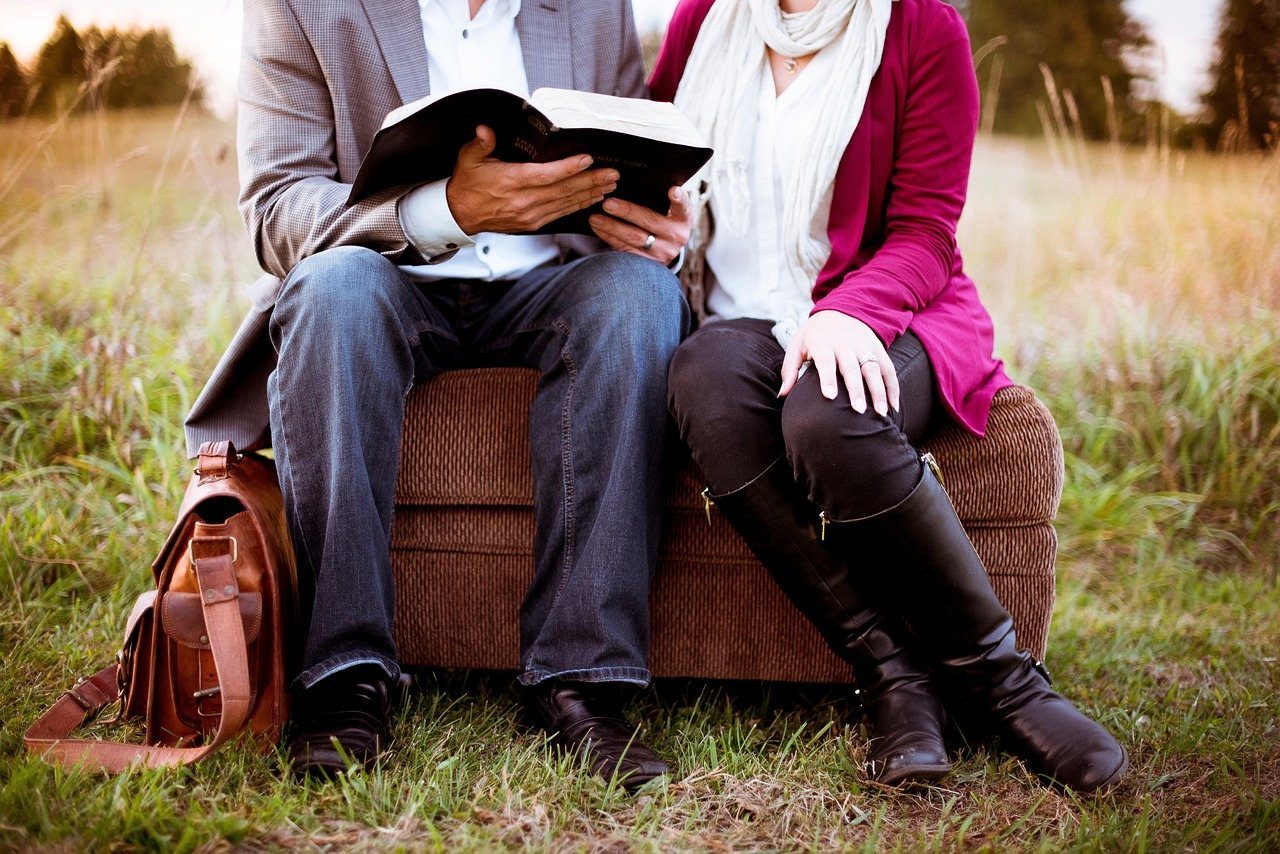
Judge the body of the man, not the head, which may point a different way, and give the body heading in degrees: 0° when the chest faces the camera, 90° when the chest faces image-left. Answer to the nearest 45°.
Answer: approximately 0°

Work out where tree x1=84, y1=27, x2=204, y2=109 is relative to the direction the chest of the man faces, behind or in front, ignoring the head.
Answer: behind

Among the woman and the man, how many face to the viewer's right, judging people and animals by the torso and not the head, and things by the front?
0

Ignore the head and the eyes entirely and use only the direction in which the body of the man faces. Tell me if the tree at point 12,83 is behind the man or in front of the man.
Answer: behind
